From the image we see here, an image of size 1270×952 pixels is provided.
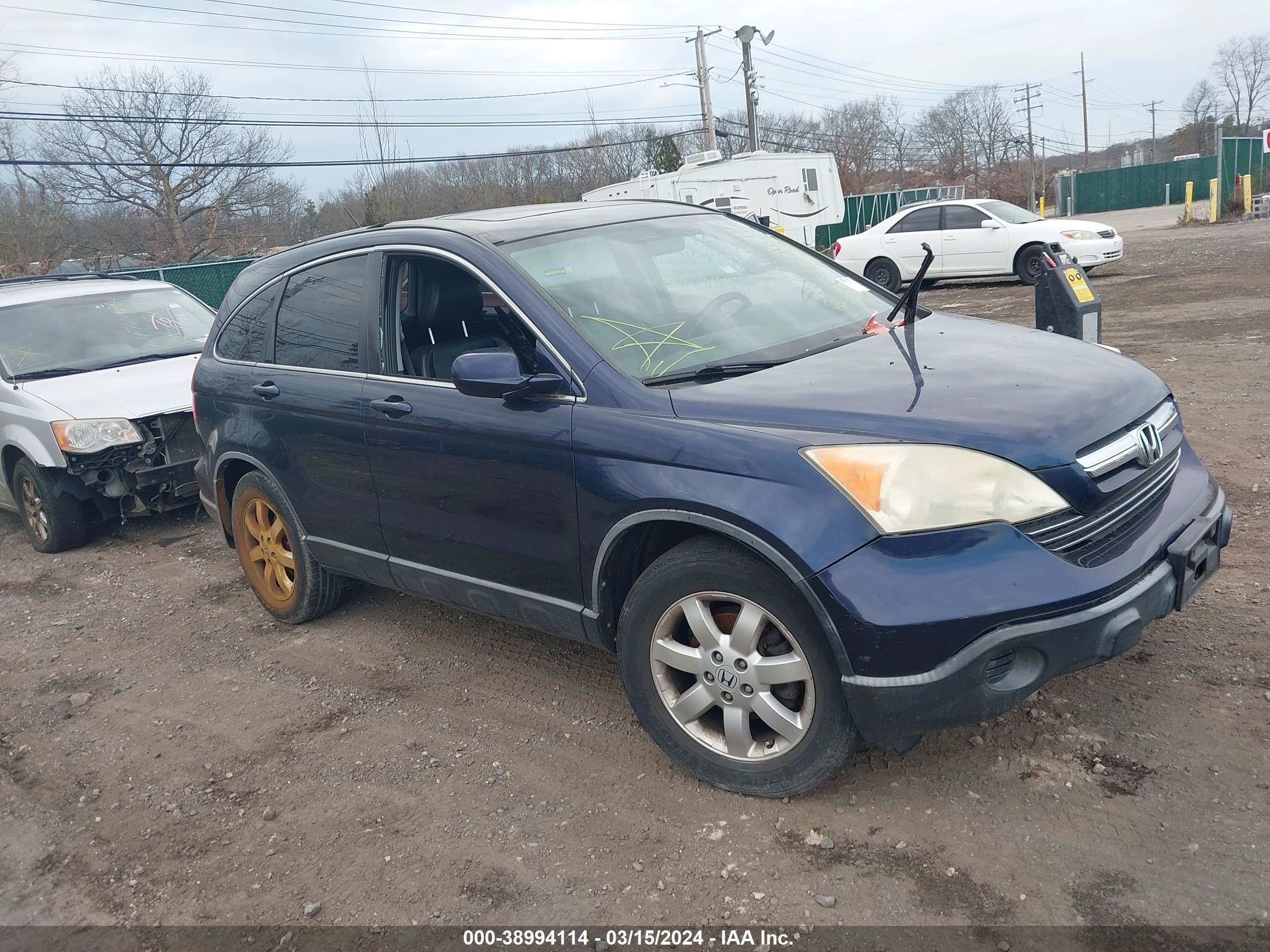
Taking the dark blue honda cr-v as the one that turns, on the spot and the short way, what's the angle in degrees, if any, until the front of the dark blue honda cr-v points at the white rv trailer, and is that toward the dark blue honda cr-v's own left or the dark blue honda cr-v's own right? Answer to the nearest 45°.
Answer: approximately 135° to the dark blue honda cr-v's own left

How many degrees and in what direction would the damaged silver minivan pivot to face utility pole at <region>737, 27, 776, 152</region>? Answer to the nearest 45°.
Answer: approximately 90° to its left

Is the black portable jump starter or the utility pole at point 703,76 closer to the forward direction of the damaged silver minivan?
the black portable jump starter

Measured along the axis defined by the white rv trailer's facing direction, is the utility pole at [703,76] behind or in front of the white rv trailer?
behind

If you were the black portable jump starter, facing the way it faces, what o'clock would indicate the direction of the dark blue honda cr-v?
The dark blue honda cr-v is roughly at 2 o'clock from the black portable jump starter.

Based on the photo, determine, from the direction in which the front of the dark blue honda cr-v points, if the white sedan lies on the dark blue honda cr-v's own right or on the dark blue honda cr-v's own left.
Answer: on the dark blue honda cr-v's own left

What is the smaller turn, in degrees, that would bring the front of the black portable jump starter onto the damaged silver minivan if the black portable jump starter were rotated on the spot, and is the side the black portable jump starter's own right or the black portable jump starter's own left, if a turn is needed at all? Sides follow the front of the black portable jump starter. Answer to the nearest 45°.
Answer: approximately 135° to the black portable jump starter's own right

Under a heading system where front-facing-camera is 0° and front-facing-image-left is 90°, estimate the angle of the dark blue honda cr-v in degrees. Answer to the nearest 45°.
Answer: approximately 315°

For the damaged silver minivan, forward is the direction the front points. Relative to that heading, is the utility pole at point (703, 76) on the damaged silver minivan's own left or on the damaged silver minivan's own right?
on the damaged silver minivan's own left
